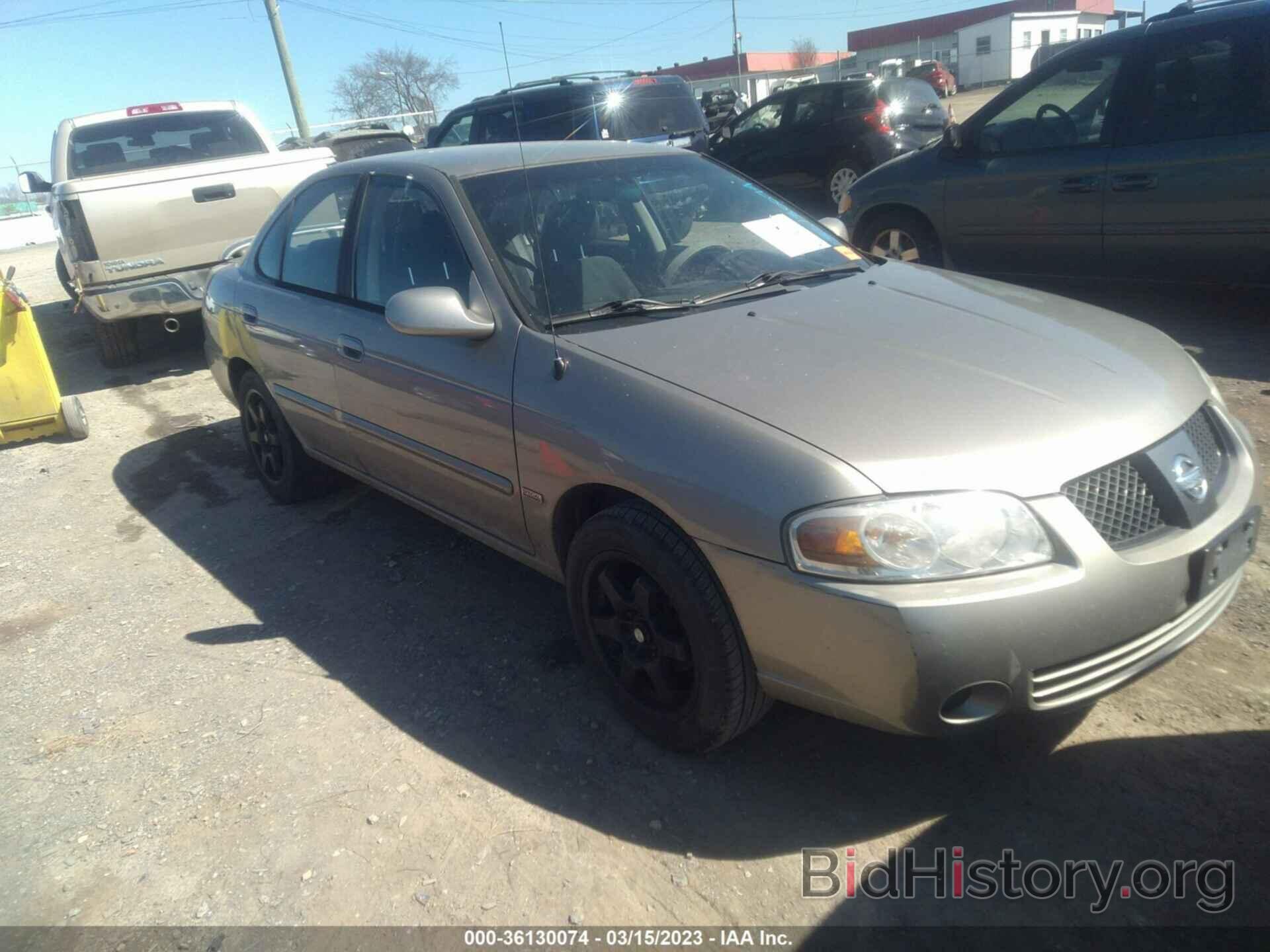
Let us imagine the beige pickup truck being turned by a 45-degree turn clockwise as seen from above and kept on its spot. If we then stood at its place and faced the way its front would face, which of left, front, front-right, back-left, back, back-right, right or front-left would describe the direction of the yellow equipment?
back

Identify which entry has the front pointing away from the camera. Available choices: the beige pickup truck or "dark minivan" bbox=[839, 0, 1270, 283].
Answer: the beige pickup truck

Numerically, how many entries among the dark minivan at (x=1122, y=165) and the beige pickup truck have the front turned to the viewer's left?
1

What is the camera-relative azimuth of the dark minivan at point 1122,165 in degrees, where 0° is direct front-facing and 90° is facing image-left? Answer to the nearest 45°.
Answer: approximately 90°

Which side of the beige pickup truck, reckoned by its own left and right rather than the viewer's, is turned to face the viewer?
back

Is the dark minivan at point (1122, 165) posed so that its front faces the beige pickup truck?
yes
